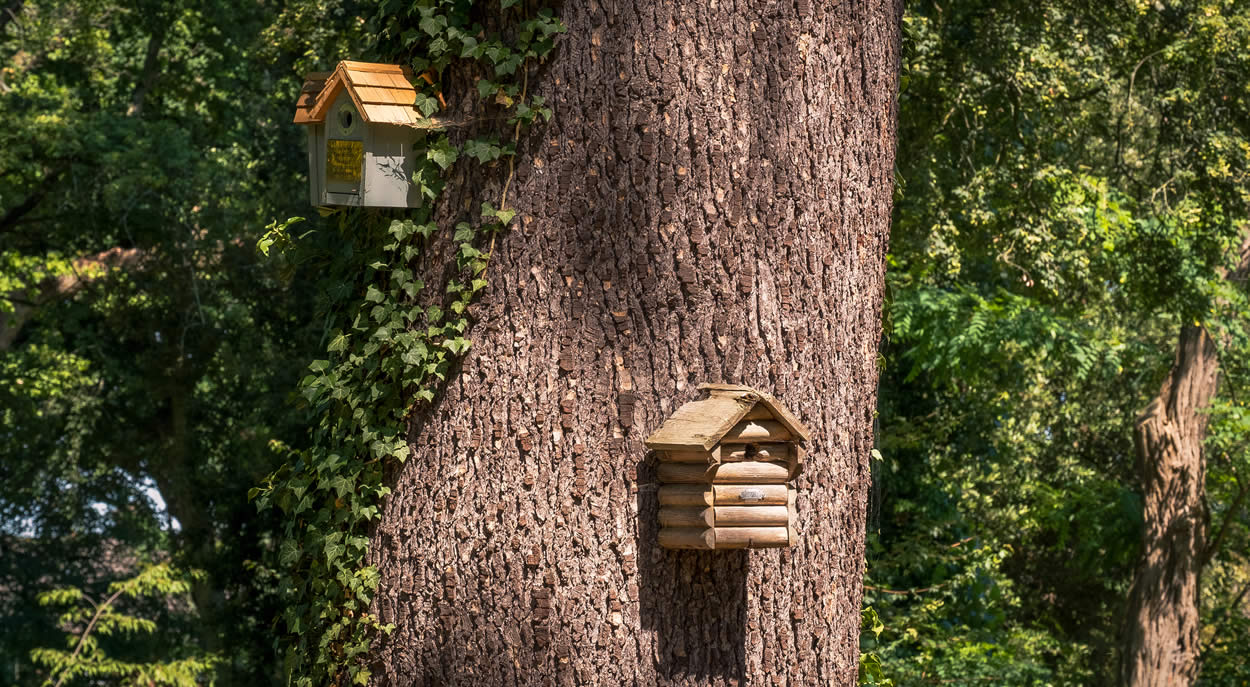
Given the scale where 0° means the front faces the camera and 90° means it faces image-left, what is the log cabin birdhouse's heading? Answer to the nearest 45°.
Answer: approximately 315°

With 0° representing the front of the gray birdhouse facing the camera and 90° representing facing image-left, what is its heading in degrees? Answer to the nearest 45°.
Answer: approximately 45°

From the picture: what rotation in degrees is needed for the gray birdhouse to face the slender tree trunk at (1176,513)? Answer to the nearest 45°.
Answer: approximately 180°

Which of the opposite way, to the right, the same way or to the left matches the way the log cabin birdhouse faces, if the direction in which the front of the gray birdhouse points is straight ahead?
to the left

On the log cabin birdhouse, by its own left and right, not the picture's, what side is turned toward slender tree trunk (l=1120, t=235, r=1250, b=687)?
left
